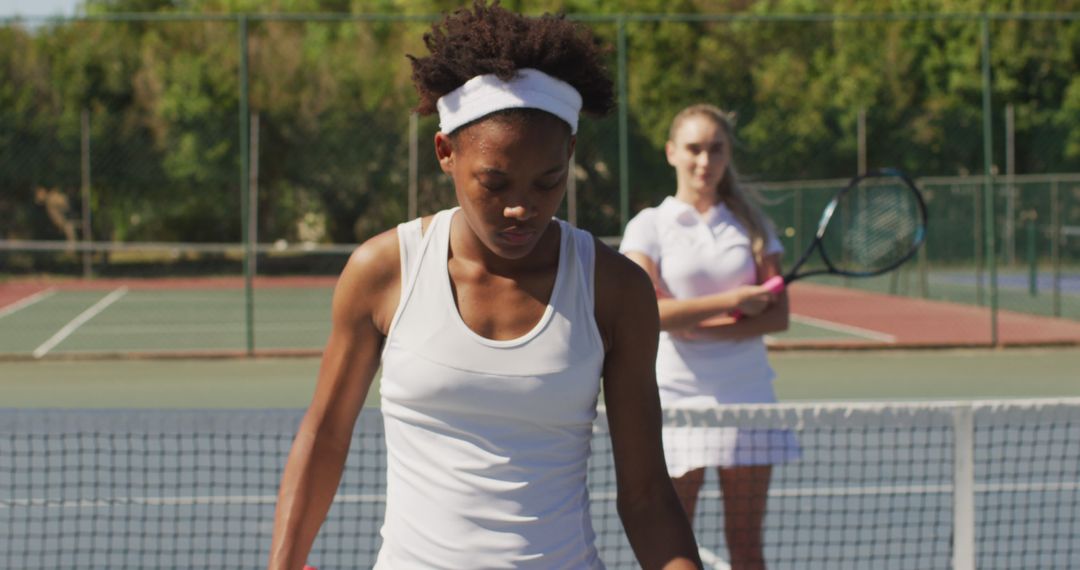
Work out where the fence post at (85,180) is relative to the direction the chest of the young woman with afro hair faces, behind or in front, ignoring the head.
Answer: behind

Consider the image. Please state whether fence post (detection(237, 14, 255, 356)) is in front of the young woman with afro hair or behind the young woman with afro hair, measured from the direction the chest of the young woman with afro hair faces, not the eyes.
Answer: behind

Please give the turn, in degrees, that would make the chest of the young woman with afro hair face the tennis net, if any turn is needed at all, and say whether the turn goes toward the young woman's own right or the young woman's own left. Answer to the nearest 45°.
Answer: approximately 180°

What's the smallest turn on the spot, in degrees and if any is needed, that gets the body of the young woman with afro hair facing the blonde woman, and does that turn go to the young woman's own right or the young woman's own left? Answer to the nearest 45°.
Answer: approximately 180°

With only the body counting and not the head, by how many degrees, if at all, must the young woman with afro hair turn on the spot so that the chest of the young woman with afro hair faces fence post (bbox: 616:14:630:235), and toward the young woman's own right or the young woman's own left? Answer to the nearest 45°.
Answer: approximately 180°

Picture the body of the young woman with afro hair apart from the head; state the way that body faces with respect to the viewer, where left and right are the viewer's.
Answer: facing the viewer
